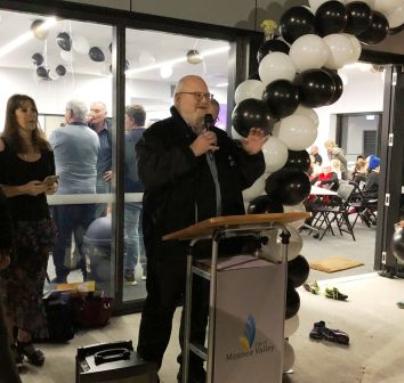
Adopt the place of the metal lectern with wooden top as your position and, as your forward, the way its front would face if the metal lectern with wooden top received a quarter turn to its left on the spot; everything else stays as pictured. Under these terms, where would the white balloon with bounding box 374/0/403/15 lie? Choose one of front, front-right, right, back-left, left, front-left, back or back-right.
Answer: front

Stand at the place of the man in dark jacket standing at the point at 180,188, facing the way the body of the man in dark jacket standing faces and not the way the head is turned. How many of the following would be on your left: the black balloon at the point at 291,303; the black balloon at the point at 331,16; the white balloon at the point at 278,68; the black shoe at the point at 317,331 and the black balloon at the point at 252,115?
5

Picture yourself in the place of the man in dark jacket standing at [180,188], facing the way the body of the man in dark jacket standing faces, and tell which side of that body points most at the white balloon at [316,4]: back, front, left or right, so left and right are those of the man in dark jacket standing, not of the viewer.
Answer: left

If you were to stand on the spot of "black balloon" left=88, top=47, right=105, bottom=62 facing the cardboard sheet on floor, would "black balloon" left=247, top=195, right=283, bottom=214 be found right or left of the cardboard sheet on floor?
right

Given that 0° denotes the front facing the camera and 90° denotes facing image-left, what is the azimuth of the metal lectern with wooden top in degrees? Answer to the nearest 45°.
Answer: approximately 315°

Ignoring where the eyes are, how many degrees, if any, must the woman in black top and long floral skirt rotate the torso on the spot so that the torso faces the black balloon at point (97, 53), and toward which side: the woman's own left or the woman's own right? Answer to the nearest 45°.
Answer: approximately 135° to the woman's own left

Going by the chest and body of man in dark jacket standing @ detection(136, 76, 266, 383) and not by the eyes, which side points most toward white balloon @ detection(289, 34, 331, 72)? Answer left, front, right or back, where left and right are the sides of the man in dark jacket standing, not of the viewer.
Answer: left
